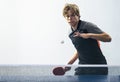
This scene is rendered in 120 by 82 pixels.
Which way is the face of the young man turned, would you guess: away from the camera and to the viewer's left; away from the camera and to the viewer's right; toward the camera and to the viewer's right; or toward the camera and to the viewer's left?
toward the camera and to the viewer's left

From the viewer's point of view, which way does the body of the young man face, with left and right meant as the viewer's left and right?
facing the viewer and to the left of the viewer
